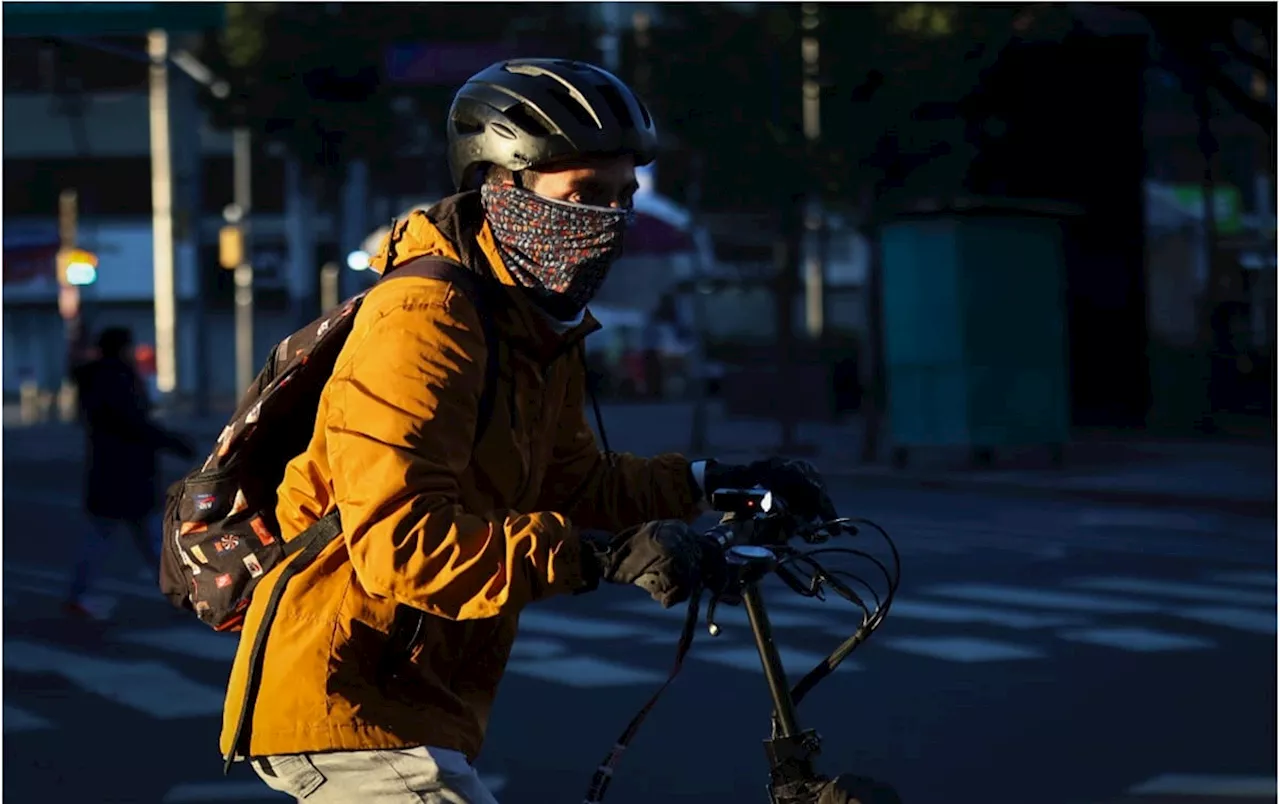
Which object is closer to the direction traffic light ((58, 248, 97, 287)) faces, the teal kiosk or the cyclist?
the cyclist

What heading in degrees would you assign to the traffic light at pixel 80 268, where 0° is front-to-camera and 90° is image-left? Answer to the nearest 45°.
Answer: approximately 0°
